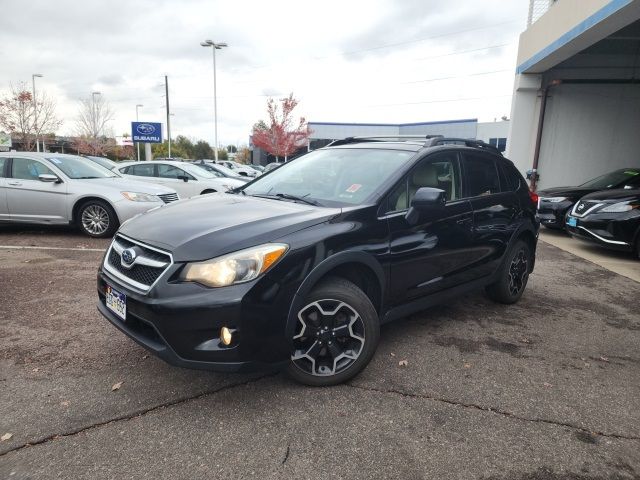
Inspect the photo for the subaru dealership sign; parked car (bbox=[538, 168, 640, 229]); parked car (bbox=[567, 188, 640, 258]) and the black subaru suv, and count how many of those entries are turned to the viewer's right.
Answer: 0

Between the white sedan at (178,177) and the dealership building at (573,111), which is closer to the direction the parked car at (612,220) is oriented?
the white sedan

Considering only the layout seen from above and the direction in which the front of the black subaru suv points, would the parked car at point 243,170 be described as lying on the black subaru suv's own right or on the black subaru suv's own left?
on the black subaru suv's own right

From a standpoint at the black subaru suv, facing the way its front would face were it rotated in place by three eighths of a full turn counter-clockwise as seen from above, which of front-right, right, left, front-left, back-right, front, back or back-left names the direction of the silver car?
back-left

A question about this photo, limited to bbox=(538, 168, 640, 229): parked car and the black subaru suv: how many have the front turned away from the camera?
0

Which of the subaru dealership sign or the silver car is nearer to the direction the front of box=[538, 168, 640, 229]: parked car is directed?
the silver car

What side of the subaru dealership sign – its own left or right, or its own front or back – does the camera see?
front

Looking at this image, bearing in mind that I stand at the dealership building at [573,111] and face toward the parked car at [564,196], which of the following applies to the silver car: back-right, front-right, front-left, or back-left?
front-right

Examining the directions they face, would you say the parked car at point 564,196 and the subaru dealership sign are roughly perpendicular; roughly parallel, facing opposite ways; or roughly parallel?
roughly perpendicular

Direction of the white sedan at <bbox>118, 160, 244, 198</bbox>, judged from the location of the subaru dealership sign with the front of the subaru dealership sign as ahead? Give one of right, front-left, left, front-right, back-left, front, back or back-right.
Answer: front

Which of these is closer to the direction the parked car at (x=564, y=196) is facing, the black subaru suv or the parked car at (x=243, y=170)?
the black subaru suv

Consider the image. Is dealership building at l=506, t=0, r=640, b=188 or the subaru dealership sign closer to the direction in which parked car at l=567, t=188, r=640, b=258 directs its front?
the subaru dealership sign

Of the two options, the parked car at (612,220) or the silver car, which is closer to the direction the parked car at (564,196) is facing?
the silver car

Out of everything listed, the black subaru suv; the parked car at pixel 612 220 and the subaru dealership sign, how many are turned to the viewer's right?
0

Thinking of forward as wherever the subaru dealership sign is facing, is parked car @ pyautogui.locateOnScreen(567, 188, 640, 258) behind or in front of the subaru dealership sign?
in front

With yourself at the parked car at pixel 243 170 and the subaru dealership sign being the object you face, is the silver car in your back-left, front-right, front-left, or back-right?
back-left

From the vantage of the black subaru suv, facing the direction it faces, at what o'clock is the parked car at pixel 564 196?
The parked car is roughly at 6 o'clock from the black subaru suv.

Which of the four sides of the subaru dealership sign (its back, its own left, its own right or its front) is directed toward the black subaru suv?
front
